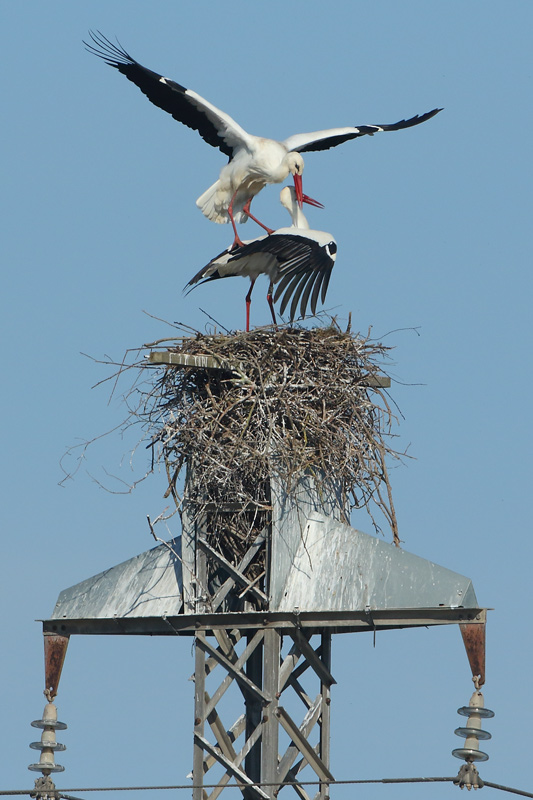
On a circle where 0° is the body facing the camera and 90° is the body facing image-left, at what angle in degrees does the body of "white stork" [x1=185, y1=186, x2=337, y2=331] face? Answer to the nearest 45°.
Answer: approximately 270°

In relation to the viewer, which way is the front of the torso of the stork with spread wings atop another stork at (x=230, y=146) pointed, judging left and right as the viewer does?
facing the viewer and to the right of the viewer
